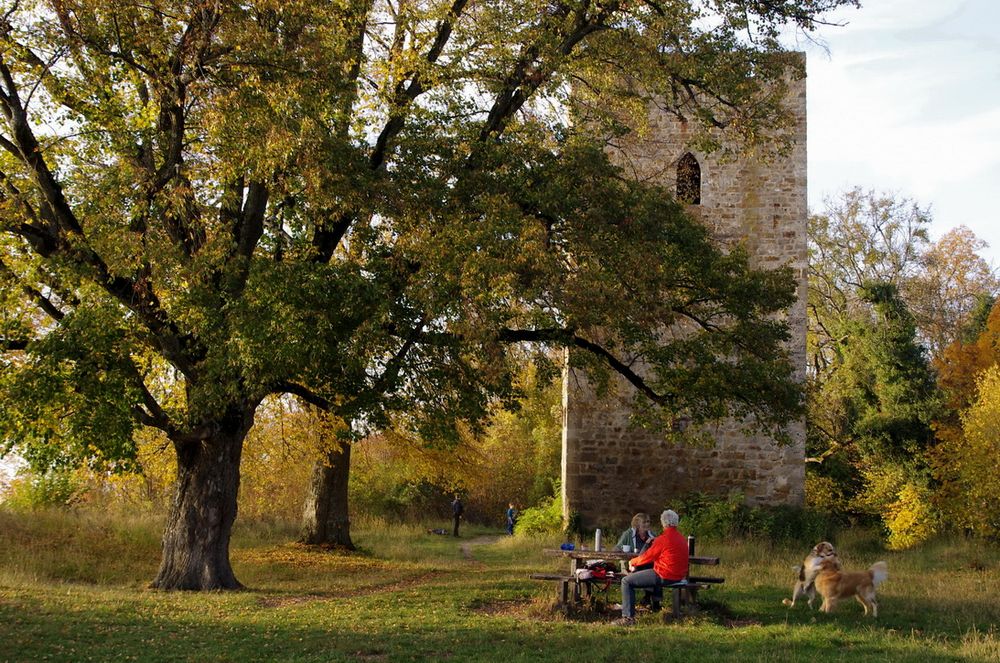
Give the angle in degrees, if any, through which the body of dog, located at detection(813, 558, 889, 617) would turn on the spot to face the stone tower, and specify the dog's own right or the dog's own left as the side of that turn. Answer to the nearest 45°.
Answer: approximately 90° to the dog's own right

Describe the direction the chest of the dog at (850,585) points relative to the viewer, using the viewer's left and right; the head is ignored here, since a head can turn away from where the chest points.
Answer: facing to the left of the viewer

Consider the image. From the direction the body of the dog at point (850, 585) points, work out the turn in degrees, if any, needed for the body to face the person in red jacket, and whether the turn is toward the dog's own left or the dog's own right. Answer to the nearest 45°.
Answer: approximately 45° to the dog's own left

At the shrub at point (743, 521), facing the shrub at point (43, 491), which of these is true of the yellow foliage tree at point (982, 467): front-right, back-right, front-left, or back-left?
back-right

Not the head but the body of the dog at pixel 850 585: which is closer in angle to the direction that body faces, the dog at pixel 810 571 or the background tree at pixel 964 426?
the dog

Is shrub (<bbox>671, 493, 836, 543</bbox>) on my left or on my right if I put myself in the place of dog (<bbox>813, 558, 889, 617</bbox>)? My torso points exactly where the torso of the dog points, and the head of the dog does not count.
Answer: on my right

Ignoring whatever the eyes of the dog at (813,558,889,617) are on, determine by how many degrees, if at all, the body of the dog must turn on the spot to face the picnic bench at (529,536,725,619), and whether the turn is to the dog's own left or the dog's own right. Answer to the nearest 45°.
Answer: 0° — it already faces it

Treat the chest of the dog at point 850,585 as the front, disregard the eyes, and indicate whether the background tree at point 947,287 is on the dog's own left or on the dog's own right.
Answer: on the dog's own right

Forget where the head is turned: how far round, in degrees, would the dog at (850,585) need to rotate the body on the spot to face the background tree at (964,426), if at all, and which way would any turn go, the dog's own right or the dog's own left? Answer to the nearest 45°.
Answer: approximately 90° to the dog's own right

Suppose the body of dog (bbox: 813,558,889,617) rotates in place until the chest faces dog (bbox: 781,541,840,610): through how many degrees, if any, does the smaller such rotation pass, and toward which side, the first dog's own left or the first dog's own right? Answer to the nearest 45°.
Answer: approximately 45° to the first dog's own right

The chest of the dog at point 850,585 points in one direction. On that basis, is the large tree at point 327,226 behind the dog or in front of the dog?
in front
